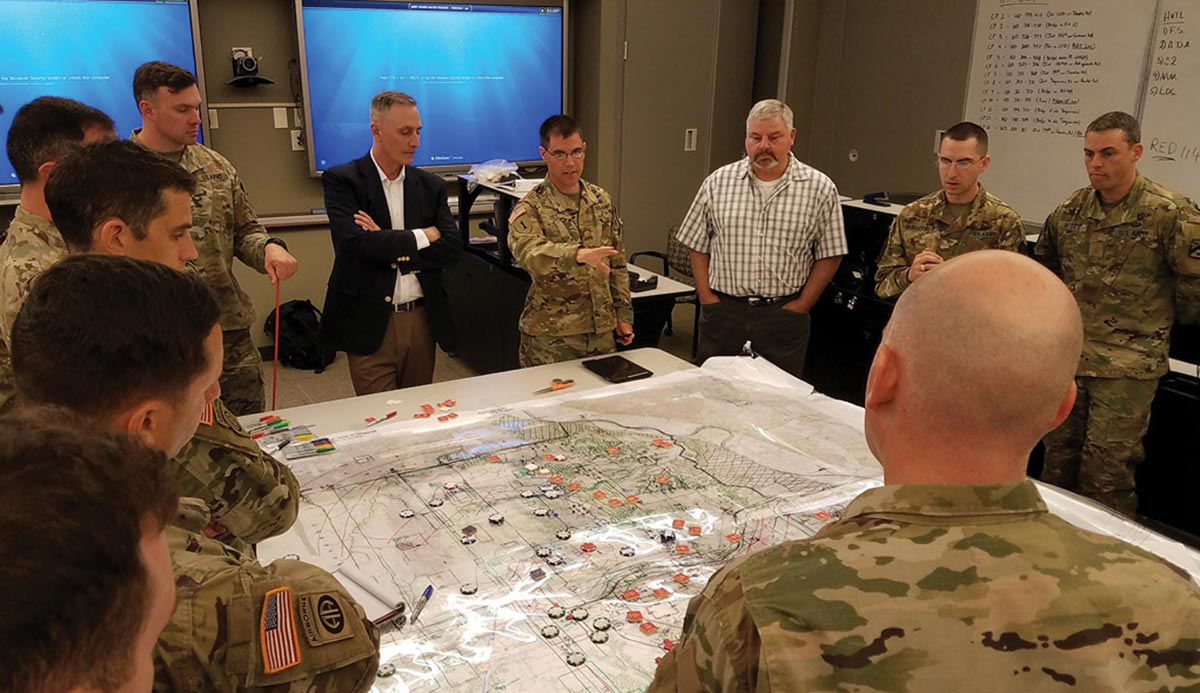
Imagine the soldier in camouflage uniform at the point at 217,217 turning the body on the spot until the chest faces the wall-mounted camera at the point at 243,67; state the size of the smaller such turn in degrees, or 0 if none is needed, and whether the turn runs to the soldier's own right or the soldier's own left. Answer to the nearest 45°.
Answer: approximately 135° to the soldier's own left

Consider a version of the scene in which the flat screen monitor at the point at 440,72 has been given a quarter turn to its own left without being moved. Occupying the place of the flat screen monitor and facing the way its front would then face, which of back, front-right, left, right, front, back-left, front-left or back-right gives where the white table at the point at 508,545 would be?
back-right

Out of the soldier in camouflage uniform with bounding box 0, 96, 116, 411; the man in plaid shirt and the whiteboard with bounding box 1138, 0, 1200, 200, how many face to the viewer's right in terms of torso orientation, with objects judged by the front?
1

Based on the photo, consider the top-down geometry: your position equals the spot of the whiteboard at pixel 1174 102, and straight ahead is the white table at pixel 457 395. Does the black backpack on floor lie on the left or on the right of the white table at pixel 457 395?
right

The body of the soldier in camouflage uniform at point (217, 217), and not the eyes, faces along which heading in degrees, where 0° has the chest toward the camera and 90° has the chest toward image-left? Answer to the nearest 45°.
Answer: approximately 315°

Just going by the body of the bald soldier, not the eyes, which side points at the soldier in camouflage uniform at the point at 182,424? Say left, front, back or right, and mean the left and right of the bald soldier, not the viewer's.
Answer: left

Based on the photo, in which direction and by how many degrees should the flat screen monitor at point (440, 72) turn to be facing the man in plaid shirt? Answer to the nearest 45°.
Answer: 0° — it already faces them

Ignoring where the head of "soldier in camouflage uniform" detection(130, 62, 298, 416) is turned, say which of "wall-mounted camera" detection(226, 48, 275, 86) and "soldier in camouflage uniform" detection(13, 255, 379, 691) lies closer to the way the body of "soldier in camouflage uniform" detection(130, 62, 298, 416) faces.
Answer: the soldier in camouflage uniform

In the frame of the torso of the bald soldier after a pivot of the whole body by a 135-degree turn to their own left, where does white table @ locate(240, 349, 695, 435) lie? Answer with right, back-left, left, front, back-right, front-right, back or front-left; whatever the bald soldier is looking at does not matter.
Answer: right

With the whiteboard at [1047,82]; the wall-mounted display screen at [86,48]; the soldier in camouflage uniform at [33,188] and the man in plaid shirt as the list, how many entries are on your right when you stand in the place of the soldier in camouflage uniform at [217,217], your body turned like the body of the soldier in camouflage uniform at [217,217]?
1

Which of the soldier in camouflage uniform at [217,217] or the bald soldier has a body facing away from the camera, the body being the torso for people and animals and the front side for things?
the bald soldier

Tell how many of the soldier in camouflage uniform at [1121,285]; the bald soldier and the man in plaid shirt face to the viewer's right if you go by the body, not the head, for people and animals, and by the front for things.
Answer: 0

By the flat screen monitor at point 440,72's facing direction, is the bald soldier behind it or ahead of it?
ahead

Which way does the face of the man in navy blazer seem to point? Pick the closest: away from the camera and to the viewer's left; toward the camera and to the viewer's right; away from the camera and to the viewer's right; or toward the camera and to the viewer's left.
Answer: toward the camera and to the viewer's right

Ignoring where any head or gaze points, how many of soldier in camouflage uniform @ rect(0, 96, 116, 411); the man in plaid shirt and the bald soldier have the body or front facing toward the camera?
1

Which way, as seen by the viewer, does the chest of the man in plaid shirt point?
toward the camera

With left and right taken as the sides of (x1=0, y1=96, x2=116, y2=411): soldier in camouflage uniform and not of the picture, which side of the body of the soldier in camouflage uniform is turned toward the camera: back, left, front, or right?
right

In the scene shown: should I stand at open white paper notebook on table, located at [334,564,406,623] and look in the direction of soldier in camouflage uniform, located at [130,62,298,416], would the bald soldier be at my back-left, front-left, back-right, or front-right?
back-right
